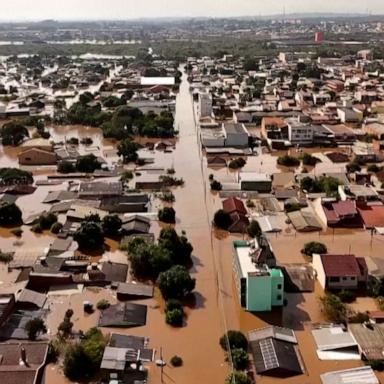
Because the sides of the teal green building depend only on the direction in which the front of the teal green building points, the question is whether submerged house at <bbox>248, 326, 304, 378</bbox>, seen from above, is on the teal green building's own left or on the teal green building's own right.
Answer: on the teal green building's own left

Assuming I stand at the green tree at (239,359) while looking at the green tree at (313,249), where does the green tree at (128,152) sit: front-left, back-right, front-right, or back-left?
front-left

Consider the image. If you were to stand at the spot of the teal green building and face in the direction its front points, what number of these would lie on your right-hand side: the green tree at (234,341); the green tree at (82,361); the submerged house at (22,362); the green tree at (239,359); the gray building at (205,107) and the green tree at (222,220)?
2

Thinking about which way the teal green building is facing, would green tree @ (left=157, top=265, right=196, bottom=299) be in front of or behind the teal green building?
in front

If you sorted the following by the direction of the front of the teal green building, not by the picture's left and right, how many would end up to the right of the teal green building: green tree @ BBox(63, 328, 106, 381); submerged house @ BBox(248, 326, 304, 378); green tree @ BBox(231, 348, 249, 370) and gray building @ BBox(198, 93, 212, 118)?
1

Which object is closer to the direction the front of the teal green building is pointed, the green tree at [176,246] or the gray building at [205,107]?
the green tree

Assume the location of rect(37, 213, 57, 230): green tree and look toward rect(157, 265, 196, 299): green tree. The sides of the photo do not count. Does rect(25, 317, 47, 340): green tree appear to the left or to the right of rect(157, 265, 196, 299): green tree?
right

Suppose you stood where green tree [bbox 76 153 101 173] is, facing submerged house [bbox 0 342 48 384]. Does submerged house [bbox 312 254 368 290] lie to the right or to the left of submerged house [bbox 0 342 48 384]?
left
